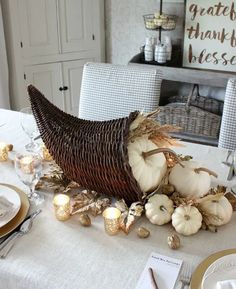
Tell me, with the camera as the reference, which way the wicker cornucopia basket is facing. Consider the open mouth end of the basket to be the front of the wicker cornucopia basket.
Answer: facing to the right of the viewer

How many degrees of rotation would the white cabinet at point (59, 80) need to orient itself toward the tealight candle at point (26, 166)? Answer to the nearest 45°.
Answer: approximately 45° to its right

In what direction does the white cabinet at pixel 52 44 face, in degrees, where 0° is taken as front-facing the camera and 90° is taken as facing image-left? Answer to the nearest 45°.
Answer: approximately 315°

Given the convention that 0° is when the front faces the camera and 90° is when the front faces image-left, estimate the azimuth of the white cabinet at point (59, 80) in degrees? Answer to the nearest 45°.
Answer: approximately 315°

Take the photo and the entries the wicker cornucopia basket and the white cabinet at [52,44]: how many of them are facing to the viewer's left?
0

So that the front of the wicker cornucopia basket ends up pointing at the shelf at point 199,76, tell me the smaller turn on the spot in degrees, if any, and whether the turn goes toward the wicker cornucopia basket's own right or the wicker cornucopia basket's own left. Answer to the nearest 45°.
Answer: approximately 45° to the wicker cornucopia basket's own left

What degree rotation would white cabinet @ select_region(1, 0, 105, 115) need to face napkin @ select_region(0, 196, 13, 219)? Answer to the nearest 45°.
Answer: approximately 45° to its right
